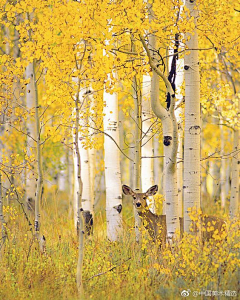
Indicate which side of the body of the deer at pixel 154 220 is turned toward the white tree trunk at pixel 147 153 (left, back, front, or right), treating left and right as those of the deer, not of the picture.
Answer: right

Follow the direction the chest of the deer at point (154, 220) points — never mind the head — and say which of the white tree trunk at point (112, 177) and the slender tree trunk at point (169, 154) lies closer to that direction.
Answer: the white tree trunk

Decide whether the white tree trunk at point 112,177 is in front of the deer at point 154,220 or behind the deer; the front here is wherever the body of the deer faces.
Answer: in front

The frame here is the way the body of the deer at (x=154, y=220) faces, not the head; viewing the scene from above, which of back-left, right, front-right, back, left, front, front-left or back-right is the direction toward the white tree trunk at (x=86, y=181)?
front-right

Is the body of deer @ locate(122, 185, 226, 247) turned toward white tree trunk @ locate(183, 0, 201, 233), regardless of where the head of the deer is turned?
no

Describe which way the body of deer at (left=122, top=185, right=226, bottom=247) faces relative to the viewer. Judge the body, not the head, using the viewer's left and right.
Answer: facing to the left of the viewer
